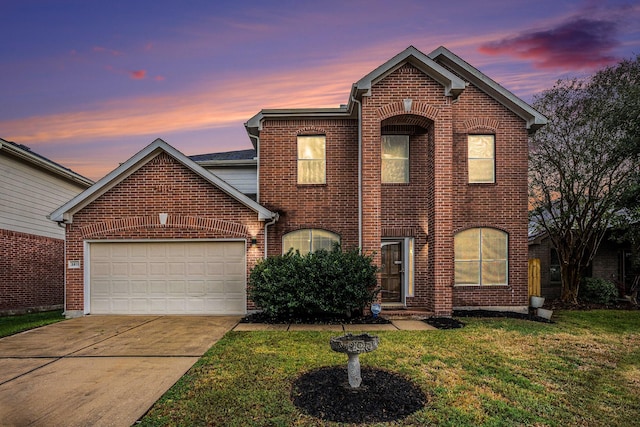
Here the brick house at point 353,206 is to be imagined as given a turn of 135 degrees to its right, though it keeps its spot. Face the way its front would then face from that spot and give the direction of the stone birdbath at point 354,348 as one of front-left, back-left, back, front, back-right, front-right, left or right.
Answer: back-left

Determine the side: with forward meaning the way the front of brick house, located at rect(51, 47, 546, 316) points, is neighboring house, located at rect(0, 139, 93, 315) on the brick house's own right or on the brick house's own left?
on the brick house's own right

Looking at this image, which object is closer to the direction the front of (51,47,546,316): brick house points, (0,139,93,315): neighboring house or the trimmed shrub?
the trimmed shrub

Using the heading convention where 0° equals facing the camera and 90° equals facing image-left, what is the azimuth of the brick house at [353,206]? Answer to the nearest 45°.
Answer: approximately 0°

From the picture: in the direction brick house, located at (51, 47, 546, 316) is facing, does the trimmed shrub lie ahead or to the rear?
ahead
